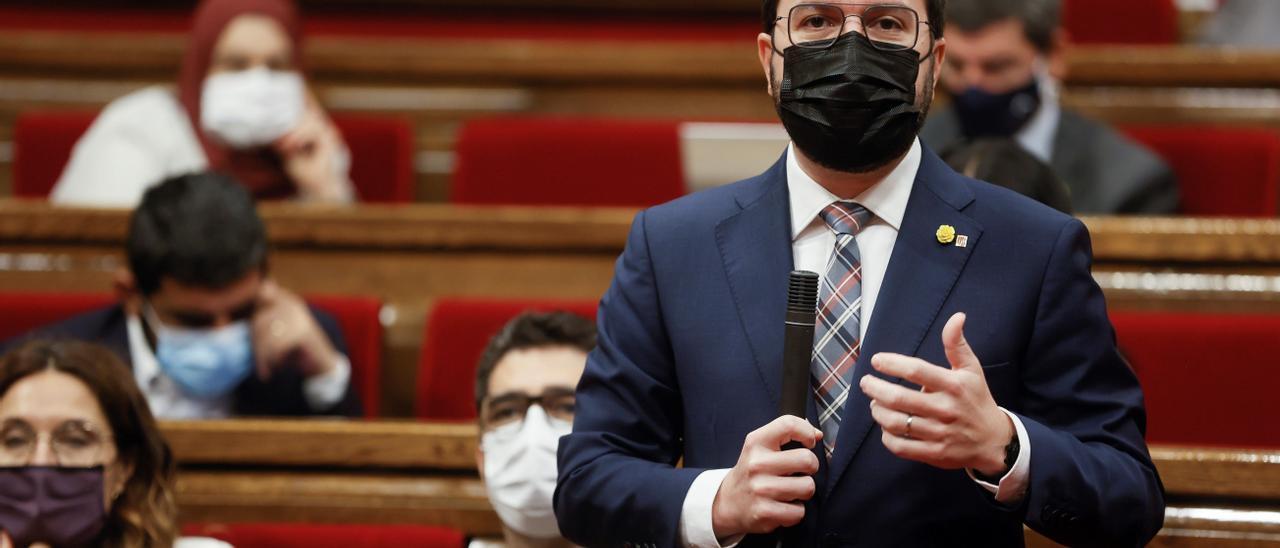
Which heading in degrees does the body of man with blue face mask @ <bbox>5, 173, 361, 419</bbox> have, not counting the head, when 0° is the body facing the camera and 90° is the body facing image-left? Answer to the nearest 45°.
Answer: approximately 0°

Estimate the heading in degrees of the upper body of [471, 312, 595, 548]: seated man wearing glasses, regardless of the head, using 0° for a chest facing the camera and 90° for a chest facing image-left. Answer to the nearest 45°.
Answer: approximately 0°

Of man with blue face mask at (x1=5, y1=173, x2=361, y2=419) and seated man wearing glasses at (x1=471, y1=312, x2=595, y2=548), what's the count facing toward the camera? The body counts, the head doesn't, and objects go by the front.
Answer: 2

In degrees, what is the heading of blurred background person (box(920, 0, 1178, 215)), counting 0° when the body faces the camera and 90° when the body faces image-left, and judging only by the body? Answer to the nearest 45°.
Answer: approximately 45°

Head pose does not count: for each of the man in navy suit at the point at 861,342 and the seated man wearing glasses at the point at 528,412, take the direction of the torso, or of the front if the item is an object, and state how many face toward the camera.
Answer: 2
